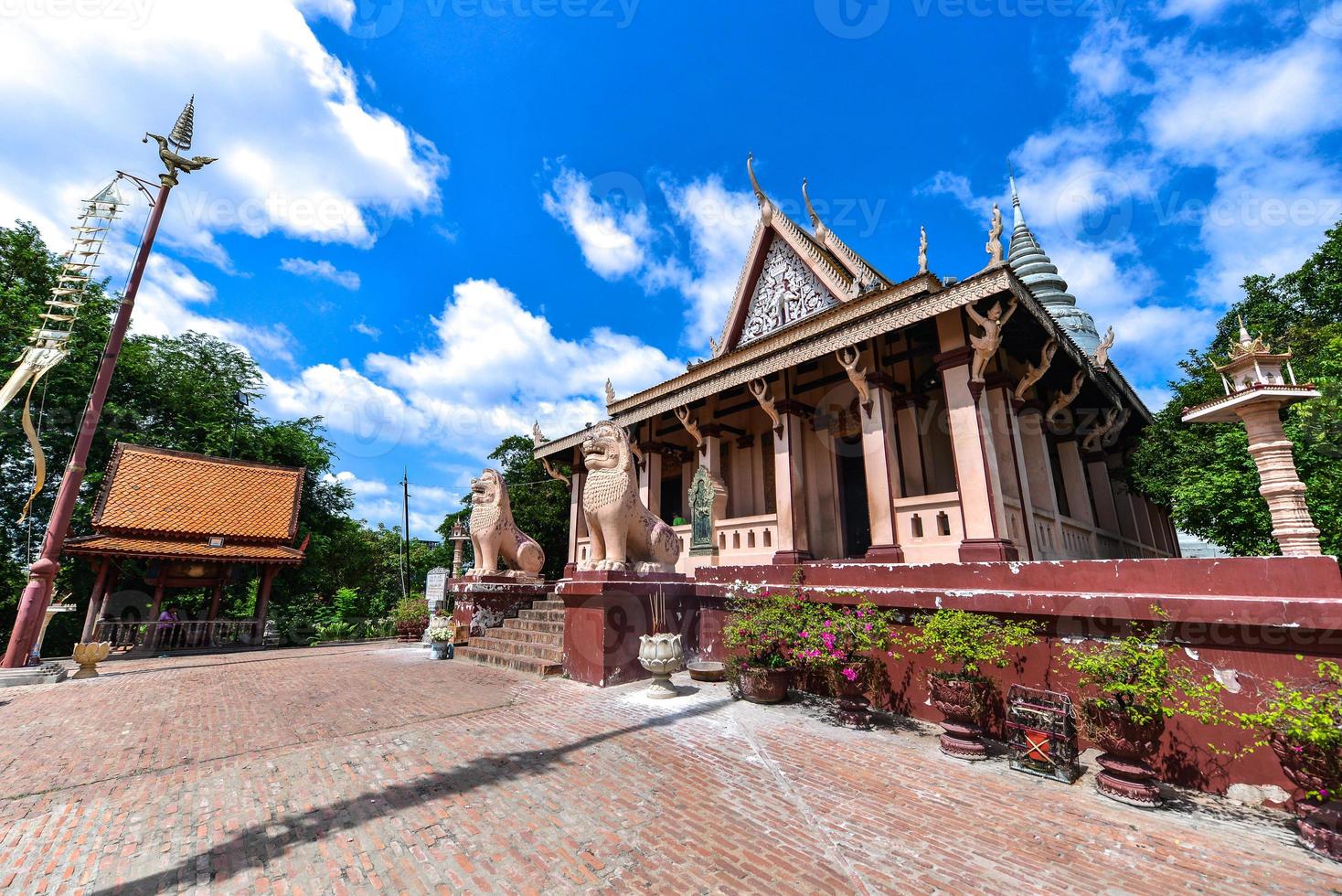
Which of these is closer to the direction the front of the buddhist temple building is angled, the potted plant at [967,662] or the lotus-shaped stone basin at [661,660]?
the lotus-shaped stone basin

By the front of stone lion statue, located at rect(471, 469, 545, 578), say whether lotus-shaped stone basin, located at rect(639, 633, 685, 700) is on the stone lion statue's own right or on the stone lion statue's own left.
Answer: on the stone lion statue's own left

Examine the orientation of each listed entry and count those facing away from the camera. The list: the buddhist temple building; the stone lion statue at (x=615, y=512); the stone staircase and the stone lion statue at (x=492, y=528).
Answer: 0

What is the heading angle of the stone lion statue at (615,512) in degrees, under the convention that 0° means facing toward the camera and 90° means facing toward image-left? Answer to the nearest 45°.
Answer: approximately 45°

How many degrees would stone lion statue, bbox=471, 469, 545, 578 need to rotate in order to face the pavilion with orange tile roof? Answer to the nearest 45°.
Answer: approximately 90° to its right

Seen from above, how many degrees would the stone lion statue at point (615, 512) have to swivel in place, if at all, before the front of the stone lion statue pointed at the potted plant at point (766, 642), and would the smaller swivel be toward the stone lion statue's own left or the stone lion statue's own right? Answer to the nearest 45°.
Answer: approximately 90° to the stone lion statue's own left

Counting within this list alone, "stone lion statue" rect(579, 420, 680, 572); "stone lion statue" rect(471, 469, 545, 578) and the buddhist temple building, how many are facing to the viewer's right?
0

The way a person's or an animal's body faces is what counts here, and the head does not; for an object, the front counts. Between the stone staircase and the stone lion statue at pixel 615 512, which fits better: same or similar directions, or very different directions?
same or similar directions

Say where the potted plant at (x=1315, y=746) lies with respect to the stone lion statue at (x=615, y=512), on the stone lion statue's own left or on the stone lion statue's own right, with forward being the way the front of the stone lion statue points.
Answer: on the stone lion statue's own left

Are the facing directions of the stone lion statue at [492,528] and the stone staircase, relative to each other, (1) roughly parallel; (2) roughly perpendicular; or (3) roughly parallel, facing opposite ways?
roughly parallel

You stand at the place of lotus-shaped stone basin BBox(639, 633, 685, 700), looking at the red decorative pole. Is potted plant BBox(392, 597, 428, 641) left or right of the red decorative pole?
right

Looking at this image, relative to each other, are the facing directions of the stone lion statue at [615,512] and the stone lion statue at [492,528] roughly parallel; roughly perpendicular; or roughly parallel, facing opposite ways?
roughly parallel

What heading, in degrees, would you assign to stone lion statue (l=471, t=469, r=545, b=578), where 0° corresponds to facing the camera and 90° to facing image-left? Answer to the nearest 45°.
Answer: approximately 45°

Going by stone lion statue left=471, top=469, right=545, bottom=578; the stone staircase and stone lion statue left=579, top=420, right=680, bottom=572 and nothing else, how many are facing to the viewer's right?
0

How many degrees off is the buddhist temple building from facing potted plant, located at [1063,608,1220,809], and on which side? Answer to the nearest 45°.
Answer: approximately 45° to its left

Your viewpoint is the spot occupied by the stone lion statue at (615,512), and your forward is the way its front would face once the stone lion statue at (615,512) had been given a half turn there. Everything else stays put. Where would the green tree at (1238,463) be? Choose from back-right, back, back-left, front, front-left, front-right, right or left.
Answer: front-right

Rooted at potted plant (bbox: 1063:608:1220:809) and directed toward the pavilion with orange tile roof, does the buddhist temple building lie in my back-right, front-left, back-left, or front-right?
front-right
